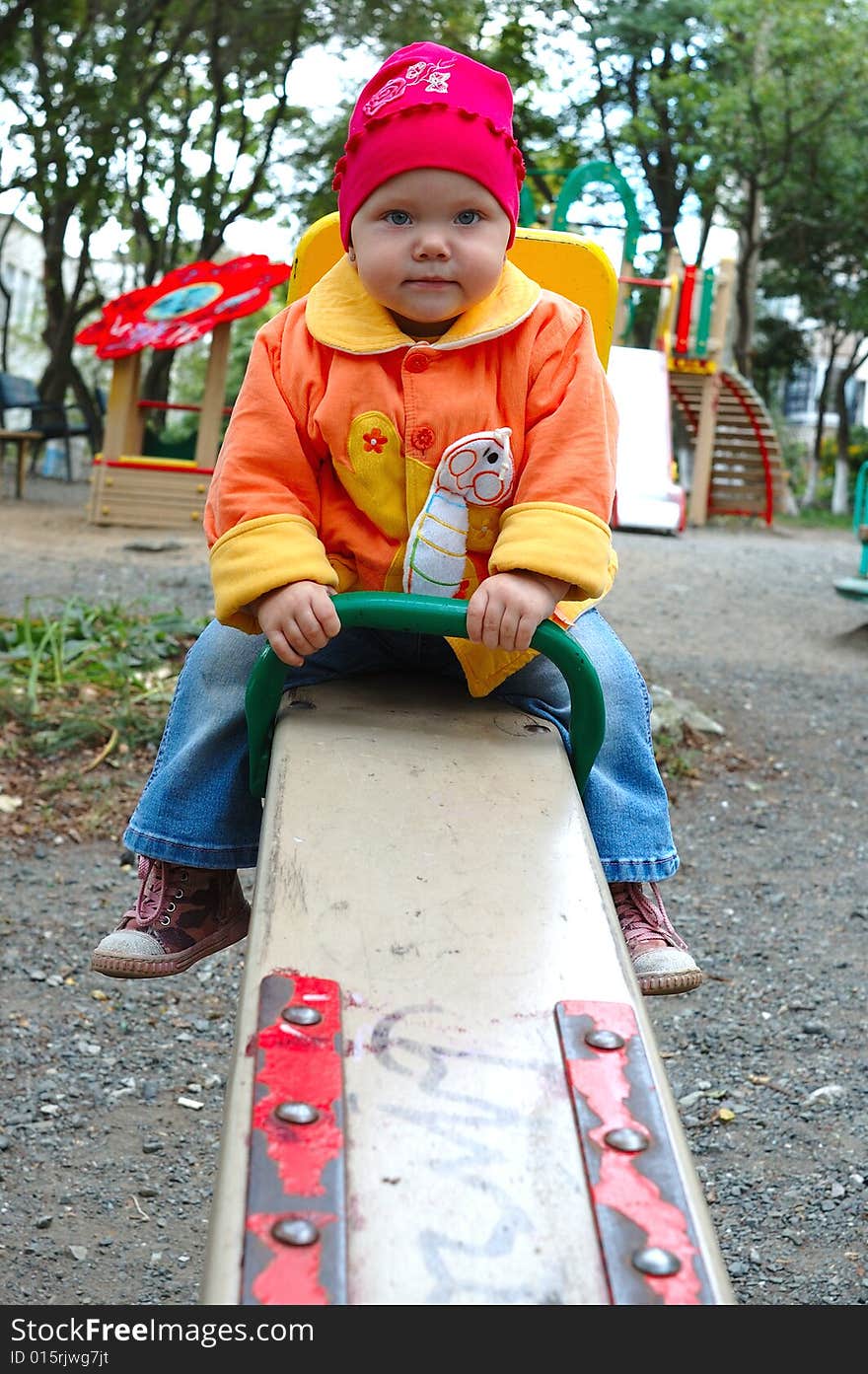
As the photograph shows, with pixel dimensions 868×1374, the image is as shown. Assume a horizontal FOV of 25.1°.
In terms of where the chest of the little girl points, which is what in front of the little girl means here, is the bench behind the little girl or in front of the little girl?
behind

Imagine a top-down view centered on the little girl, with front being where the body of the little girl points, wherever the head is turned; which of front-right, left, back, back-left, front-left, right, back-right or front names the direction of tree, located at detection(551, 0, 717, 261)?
back

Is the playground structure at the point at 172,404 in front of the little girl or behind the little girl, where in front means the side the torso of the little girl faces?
behind

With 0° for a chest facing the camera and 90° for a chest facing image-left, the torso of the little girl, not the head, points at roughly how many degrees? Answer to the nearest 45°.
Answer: approximately 0°

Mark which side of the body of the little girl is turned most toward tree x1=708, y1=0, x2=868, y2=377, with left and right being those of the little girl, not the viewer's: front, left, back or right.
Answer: back

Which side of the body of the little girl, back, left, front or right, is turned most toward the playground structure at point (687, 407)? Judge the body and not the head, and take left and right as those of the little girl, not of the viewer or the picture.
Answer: back
